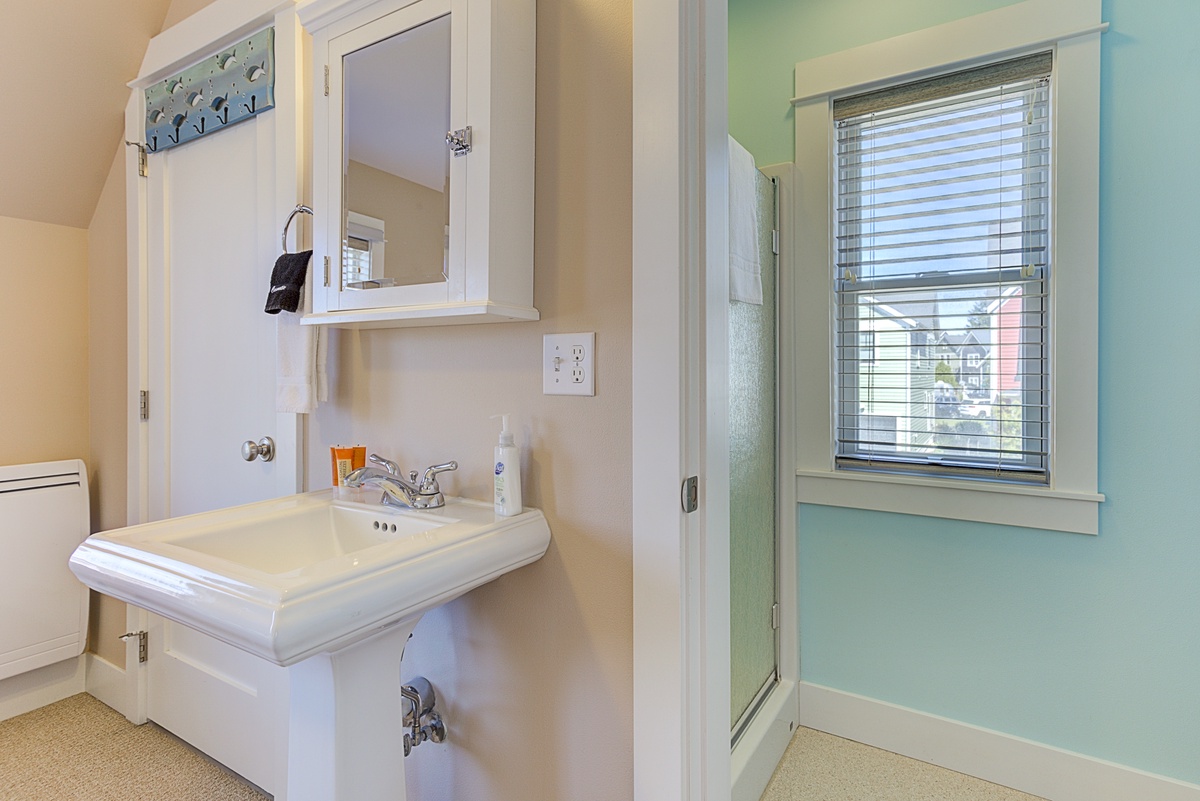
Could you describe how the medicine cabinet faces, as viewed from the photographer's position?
facing the viewer and to the left of the viewer

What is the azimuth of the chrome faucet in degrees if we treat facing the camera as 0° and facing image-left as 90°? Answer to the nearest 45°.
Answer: approximately 45°

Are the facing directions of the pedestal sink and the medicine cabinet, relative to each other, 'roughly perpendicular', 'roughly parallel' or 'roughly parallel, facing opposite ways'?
roughly parallel

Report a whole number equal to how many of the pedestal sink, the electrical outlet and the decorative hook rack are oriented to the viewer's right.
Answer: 0

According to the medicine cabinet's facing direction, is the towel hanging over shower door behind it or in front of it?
behind

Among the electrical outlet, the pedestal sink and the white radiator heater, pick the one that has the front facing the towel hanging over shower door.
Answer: the white radiator heater

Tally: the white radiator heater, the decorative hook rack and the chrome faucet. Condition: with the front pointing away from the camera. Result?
0
